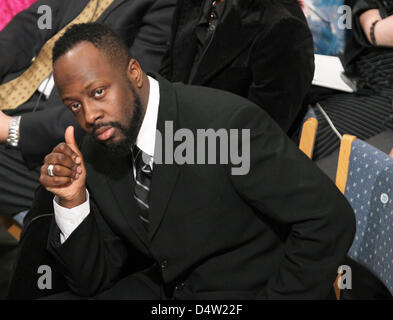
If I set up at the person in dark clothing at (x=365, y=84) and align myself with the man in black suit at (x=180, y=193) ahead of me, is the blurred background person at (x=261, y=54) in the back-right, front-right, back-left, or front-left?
front-right

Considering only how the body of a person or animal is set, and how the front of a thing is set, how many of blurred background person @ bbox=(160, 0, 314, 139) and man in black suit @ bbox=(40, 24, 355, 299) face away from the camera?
0

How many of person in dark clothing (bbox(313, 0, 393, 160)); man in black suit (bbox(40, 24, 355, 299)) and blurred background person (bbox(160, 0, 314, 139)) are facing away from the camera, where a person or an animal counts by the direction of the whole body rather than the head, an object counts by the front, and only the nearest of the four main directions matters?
0

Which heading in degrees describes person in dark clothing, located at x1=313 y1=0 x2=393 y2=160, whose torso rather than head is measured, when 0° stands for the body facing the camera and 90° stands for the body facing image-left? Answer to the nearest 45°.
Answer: approximately 45°

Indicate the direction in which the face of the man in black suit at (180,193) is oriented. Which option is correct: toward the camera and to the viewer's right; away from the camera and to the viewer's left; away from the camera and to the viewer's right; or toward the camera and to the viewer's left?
toward the camera and to the viewer's left

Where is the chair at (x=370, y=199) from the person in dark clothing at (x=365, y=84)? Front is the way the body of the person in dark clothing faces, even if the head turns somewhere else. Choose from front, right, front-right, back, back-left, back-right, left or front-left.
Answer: front-left

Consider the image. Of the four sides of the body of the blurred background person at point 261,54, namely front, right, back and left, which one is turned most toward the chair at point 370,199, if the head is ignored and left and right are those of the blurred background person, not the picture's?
left

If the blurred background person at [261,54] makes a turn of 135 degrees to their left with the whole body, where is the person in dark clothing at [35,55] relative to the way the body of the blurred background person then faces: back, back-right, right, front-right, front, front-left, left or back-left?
back

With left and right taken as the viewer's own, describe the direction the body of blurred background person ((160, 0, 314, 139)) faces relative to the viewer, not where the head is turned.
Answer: facing the viewer and to the left of the viewer

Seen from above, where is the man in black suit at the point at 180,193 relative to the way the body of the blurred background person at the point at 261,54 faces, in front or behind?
in front

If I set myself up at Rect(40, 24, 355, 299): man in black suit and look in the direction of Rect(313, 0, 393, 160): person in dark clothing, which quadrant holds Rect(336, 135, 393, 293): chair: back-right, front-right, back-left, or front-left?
front-right
